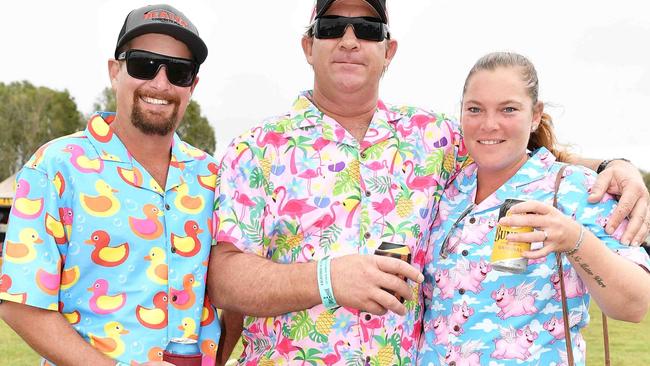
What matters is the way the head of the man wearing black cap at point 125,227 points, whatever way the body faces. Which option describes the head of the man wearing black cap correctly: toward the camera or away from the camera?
toward the camera

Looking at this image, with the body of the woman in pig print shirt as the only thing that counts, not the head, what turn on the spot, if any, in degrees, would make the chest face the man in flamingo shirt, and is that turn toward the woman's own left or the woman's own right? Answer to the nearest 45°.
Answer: approximately 45° to the woman's own right

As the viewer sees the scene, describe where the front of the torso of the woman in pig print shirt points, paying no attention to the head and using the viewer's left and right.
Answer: facing the viewer and to the left of the viewer

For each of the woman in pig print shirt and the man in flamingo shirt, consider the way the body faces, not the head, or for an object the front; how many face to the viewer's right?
0

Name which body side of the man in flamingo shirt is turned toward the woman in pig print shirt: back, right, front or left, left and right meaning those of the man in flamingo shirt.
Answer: left

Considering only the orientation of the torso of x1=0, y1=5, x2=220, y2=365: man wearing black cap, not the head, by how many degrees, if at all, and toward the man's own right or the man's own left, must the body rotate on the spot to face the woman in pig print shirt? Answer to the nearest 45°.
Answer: approximately 45° to the man's own left

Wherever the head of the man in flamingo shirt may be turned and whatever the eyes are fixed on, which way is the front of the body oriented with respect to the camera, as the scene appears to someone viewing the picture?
toward the camera

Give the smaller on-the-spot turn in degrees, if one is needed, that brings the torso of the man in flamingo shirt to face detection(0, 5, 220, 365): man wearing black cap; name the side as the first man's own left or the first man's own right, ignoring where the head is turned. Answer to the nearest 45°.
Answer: approximately 90° to the first man's own right
